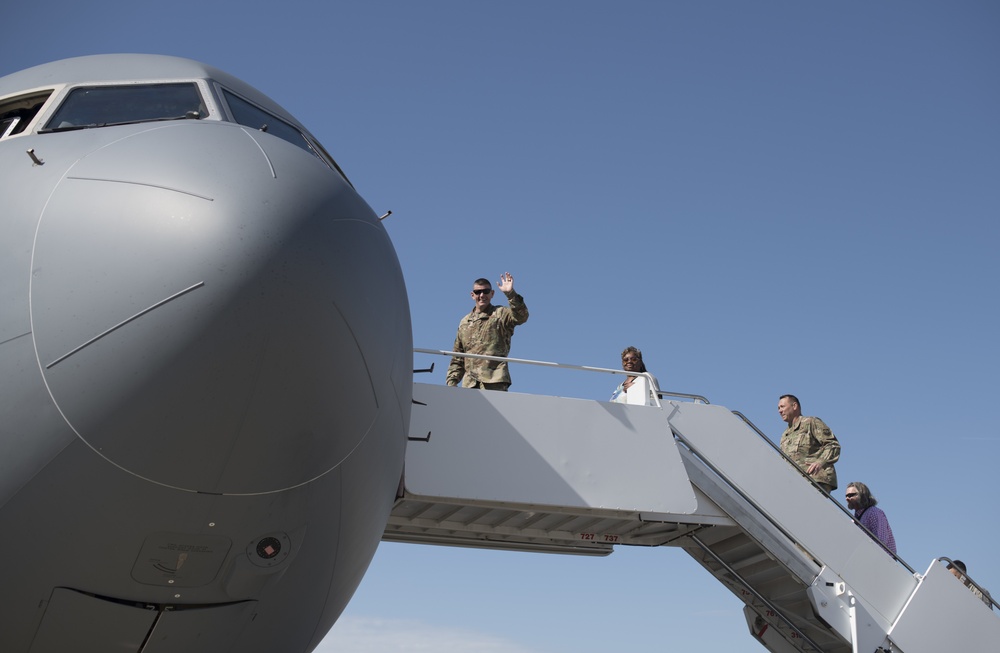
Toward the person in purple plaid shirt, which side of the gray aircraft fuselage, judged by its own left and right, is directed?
left

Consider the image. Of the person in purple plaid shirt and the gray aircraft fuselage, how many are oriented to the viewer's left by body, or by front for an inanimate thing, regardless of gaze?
1

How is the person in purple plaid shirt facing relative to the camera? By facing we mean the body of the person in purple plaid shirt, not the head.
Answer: to the viewer's left

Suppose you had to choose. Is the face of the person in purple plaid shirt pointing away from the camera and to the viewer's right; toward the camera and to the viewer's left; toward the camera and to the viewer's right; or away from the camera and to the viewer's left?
toward the camera and to the viewer's left

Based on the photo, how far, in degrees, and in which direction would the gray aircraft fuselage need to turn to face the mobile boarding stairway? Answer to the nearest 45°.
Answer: approximately 90° to its left
